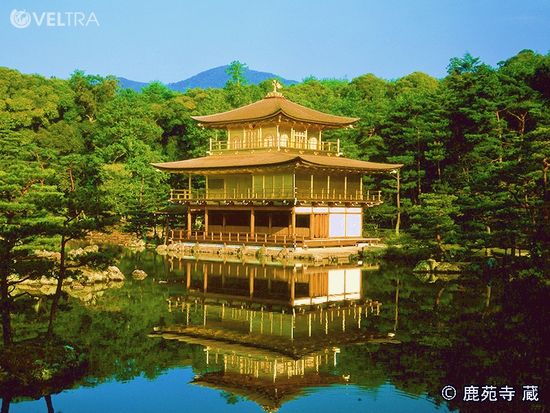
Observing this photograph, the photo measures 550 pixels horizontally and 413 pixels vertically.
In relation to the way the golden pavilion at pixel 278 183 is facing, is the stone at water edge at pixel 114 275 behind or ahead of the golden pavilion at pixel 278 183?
ahead

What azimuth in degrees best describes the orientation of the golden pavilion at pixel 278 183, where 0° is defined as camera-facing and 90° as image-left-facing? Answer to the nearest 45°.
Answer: approximately 45°

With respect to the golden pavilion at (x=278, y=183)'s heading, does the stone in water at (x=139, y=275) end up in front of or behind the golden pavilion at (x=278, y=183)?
in front
